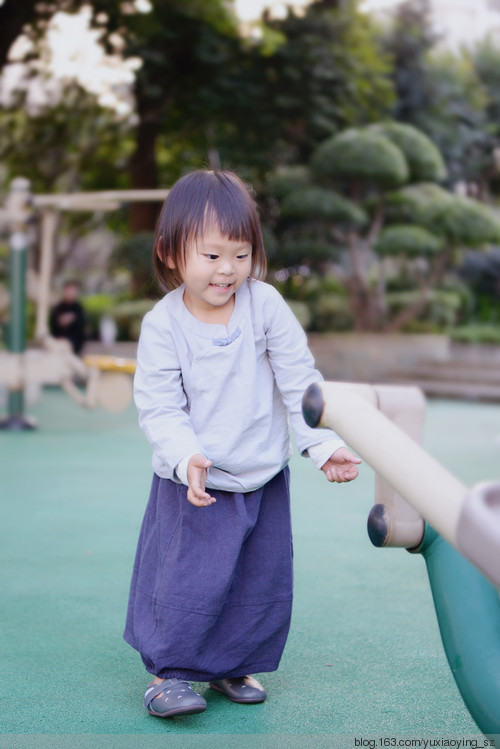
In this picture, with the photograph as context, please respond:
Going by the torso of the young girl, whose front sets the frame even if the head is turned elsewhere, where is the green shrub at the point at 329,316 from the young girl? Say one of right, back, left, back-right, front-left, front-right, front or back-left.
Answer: back-left

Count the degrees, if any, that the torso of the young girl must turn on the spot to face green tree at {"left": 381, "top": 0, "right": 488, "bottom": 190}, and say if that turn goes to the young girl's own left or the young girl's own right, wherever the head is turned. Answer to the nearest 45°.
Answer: approximately 135° to the young girl's own left

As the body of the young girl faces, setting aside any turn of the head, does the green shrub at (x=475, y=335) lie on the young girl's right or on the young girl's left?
on the young girl's left

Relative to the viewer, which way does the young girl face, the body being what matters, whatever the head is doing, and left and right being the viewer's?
facing the viewer and to the right of the viewer

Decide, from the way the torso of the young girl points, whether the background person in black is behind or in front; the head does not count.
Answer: behind

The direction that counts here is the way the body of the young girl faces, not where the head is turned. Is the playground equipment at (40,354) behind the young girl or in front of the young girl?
behind

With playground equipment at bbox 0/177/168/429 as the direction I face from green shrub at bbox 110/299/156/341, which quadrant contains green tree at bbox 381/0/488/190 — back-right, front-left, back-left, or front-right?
back-left

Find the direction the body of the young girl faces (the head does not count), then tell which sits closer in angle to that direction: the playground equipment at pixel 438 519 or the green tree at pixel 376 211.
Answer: the playground equipment

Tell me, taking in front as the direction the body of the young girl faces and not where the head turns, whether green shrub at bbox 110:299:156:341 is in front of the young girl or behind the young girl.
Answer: behind
